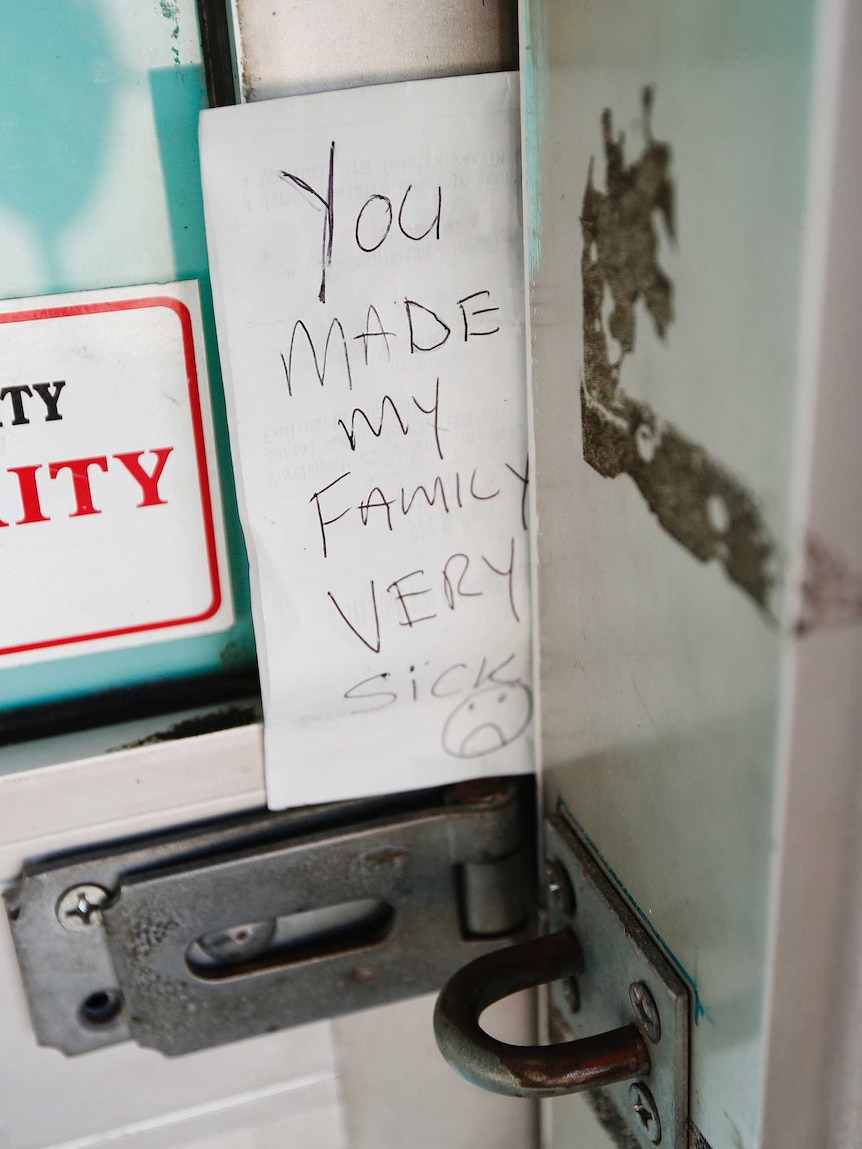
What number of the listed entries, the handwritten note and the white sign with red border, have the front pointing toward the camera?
2

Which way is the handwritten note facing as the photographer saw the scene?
facing the viewer

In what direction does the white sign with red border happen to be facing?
toward the camera
